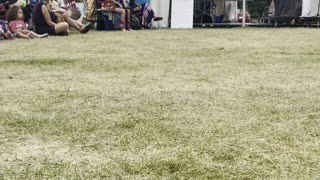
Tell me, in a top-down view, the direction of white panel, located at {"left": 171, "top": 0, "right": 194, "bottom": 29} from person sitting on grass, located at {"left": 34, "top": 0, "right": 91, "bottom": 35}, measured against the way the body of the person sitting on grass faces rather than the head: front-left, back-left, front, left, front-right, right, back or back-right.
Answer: front-left

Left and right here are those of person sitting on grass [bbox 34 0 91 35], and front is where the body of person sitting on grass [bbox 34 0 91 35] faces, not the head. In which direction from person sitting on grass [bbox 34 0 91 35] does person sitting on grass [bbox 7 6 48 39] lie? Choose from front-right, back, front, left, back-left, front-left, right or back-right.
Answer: back-right
